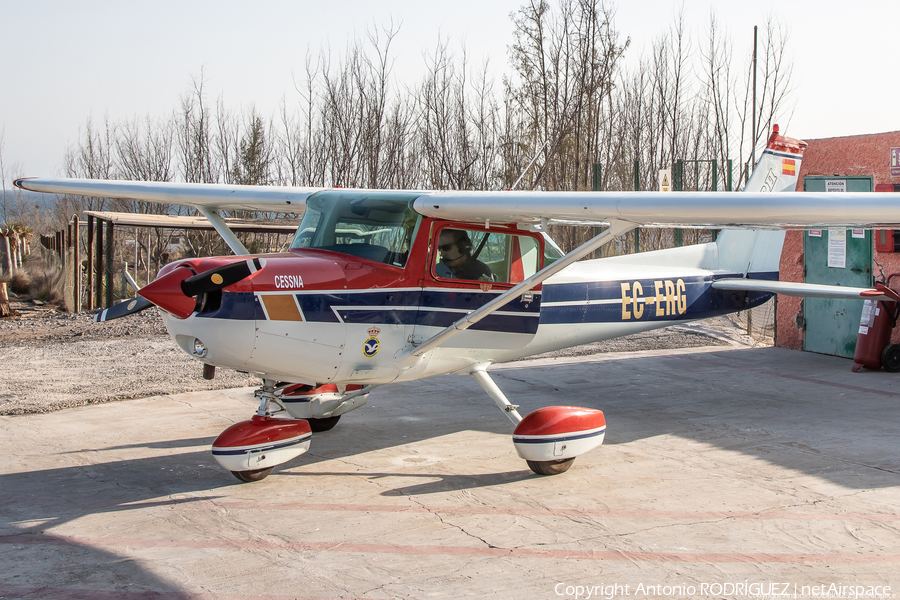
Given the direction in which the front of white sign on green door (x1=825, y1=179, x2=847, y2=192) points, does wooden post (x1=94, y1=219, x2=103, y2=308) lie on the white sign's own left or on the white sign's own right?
on the white sign's own right

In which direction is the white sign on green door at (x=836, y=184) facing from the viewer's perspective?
toward the camera

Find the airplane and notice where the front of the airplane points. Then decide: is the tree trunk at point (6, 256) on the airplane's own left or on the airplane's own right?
on the airplane's own right

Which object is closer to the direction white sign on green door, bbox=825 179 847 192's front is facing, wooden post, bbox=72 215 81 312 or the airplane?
the airplane

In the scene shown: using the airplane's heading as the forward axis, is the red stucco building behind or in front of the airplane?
behind

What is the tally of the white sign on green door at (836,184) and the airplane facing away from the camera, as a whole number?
0

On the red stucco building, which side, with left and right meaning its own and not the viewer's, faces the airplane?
front

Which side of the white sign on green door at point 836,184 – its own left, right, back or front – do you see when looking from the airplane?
front

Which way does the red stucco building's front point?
toward the camera

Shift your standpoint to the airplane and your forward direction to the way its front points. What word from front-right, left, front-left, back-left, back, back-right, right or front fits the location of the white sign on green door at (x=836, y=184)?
back

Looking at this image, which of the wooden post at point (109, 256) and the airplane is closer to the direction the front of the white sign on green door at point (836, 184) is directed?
the airplane

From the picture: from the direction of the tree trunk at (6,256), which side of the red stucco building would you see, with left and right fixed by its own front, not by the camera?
right

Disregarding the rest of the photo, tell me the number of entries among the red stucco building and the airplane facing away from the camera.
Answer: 0
